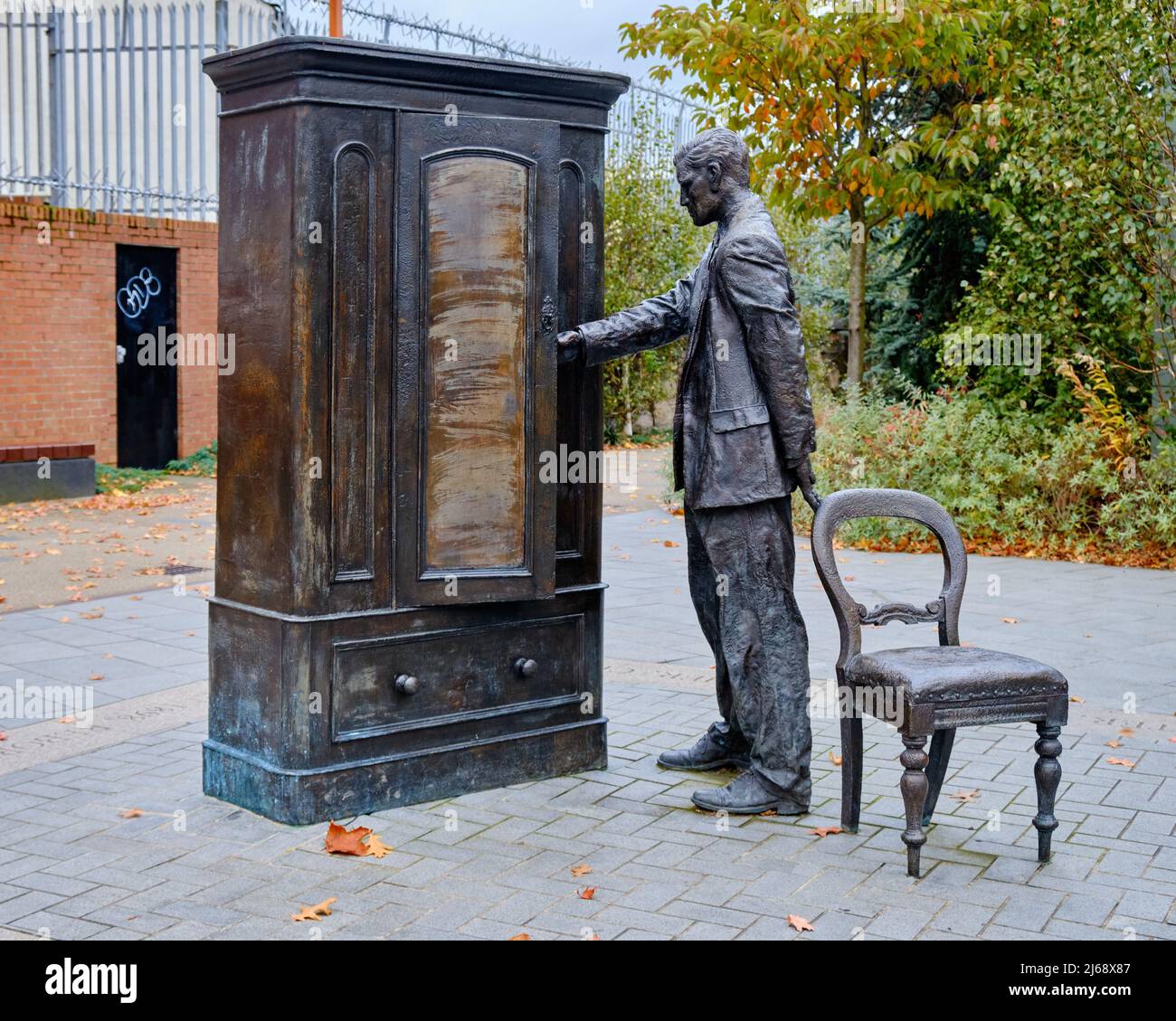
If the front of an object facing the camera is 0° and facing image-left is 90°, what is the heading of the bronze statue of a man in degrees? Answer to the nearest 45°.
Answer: approximately 90°

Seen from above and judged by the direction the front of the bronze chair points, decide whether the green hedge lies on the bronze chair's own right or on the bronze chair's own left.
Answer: on the bronze chair's own left

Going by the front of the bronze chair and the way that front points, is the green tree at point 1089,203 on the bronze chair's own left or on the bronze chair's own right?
on the bronze chair's own left

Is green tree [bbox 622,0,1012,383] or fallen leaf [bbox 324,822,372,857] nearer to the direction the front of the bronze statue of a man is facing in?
the fallen leaf

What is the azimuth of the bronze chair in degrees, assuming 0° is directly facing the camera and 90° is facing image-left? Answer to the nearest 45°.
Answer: approximately 315°

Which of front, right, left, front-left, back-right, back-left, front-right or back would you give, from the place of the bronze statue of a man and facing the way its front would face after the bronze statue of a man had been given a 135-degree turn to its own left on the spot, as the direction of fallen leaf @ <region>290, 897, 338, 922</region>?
right

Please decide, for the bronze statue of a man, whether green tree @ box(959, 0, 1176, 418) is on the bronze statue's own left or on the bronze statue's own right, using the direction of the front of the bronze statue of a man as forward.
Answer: on the bronze statue's own right

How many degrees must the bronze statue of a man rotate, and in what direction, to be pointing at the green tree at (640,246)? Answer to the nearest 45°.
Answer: approximately 90° to its right

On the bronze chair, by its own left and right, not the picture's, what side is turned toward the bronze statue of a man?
back

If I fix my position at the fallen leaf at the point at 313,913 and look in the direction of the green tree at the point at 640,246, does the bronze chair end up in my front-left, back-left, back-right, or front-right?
front-right

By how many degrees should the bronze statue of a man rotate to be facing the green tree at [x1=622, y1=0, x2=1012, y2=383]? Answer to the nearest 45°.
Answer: approximately 90° to its right

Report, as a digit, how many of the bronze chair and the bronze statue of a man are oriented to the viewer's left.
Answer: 1

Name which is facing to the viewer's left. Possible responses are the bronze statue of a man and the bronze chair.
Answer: the bronze statue of a man
